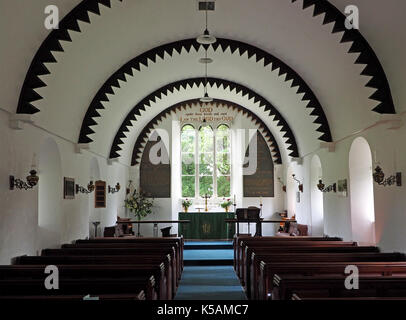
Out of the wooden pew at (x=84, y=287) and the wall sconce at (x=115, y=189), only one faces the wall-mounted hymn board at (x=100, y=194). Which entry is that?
the wooden pew

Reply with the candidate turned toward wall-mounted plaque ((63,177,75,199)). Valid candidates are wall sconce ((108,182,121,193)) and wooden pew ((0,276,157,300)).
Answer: the wooden pew

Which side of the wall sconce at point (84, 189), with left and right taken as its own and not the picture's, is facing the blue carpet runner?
front

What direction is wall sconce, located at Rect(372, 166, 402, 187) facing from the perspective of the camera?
to the viewer's left

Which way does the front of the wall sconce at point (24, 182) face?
to the viewer's right

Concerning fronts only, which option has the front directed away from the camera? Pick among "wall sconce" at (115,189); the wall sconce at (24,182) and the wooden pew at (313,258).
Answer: the wooden pew

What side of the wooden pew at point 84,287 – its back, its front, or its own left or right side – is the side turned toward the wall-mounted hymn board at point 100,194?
front

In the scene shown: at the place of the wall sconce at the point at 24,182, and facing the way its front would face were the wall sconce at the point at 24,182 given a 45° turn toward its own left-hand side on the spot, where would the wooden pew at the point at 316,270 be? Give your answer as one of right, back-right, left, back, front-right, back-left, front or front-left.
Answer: right

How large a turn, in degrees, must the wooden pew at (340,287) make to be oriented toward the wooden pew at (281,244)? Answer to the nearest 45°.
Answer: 0° — it already faces it

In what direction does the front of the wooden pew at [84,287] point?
away from the camera

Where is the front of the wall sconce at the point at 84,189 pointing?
to the viewer's right

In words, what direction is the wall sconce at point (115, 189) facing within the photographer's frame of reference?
facing to the right of the viewer

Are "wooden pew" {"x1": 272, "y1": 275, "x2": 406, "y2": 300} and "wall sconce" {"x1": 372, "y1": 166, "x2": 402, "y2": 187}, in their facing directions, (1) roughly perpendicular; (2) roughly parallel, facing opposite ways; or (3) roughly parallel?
roughly perpendicular

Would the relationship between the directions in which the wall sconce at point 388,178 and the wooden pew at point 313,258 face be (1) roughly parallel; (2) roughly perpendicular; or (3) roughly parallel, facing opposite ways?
roughly perpendicular

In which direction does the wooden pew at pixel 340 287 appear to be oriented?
away from the camera

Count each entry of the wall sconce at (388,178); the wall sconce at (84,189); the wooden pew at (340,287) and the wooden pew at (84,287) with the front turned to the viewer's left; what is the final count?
1
